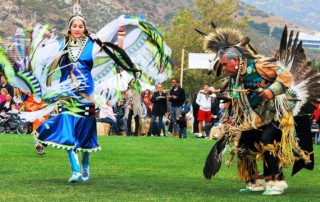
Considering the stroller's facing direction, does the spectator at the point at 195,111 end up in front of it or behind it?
in front

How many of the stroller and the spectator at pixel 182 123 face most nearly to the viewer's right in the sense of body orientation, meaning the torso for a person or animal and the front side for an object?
1
